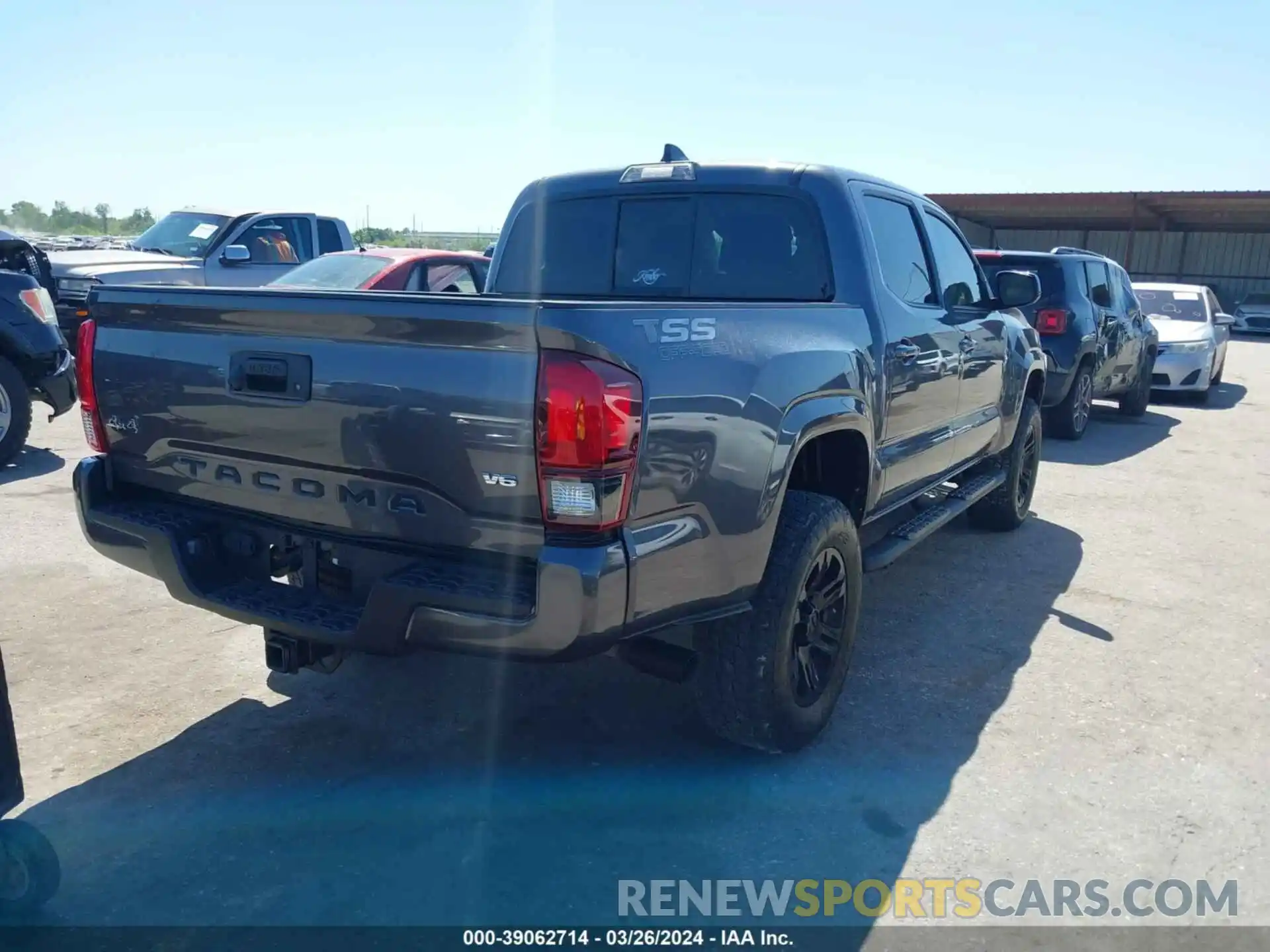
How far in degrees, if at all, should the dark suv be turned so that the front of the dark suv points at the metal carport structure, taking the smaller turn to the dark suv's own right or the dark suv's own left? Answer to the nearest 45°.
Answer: approximately 45° to the dark suv's own left

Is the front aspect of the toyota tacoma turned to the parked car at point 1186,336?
yes

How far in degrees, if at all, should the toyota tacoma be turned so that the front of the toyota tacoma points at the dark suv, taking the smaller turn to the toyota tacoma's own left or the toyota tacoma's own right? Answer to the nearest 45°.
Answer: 0° — it already faces it

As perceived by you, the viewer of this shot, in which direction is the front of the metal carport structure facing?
facing the viewer

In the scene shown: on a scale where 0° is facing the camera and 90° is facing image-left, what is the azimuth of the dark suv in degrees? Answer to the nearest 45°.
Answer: approximately 225°

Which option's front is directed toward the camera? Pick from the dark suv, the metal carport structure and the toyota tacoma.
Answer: the metal carport structure

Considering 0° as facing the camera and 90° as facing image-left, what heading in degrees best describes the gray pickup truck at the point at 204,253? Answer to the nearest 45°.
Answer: approximately 45°

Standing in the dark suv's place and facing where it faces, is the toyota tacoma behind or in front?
behind

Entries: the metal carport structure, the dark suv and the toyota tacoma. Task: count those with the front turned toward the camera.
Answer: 1

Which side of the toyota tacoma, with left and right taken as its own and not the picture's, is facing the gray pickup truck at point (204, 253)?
left

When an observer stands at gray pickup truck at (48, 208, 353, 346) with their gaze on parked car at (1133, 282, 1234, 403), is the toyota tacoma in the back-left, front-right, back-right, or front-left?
front-right

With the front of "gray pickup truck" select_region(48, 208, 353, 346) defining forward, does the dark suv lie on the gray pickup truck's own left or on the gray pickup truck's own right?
on the gray pickup truck's own left

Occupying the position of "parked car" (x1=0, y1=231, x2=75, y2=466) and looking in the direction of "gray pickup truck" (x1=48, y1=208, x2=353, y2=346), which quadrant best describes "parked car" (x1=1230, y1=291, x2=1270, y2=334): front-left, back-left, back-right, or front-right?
front-right

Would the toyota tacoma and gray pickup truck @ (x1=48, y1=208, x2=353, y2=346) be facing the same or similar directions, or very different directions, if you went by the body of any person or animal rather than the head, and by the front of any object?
very different directions
